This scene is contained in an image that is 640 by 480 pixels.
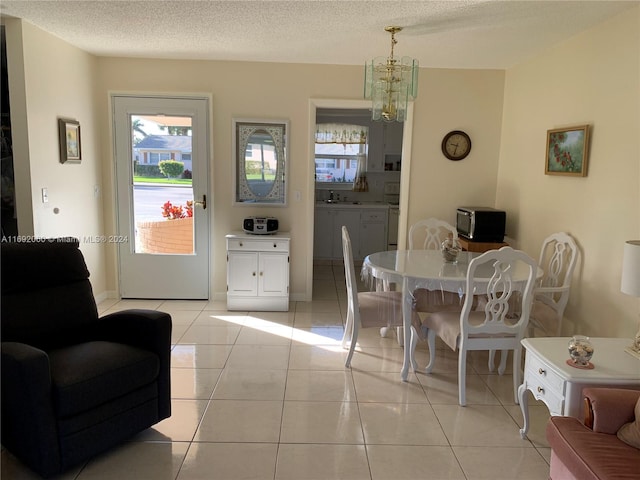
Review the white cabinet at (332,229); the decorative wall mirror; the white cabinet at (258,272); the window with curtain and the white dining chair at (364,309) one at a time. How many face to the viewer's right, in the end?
1

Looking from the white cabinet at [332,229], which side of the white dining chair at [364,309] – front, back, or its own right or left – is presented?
left

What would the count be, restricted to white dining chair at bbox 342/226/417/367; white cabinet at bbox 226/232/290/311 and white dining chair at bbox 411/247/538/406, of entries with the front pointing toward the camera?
1

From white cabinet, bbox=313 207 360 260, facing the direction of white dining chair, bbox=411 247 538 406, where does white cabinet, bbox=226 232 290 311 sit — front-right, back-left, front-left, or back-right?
front-right

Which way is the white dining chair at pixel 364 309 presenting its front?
to the viewer's right

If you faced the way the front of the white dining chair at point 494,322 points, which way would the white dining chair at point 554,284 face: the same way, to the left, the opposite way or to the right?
to the left

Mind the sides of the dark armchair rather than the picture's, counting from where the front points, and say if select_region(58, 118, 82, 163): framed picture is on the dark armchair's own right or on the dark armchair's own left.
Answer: on the dark armchair's own left

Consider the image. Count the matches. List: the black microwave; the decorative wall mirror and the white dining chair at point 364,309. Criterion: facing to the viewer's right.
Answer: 1

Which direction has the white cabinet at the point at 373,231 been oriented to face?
toward the camera

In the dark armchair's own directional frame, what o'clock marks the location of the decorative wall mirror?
The decorative wall mirror is roughly at 9 o'clock from the dark armchair.

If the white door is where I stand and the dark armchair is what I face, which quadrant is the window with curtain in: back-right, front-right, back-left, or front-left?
back-left

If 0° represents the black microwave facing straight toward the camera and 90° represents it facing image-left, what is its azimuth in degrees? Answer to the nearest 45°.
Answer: approximately 45°

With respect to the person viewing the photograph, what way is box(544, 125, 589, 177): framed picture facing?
facing the viewer and to the left of the viewer

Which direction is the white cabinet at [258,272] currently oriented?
toward the camera

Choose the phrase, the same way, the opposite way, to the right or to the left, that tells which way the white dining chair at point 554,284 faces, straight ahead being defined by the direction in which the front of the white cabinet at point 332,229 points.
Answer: to the right

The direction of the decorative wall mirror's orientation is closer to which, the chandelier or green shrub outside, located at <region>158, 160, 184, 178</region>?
the chandelier

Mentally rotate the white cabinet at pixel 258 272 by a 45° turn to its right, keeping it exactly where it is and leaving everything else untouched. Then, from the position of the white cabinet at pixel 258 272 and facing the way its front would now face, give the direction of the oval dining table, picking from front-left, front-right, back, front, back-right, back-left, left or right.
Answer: left

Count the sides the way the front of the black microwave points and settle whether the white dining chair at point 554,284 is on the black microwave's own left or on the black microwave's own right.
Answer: on the black microwave's own left
